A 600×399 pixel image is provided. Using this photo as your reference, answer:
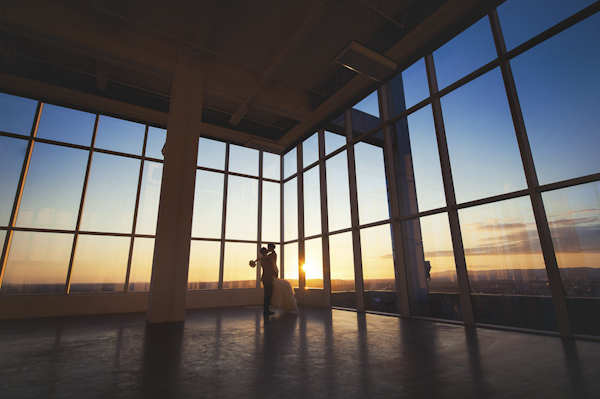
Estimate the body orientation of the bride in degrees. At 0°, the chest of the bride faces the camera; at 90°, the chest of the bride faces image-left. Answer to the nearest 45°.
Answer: approximately 90°

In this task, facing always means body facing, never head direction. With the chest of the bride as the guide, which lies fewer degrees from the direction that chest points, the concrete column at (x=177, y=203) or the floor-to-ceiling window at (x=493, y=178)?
the concrete column

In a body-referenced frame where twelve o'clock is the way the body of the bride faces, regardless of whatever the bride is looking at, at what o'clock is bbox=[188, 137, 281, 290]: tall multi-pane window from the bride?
The tall multi-pane window is roughly at 2 o'clock from the bride.

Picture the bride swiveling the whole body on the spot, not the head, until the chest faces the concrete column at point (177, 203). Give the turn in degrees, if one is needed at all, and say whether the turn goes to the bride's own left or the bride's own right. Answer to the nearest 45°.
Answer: approximately 45° to the bride's own left

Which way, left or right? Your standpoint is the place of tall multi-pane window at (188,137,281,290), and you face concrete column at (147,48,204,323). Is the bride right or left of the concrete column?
left
